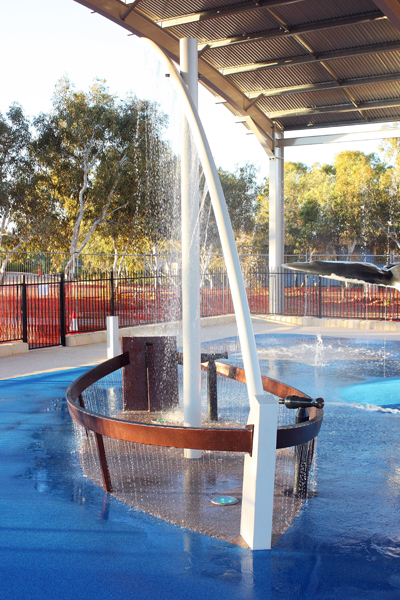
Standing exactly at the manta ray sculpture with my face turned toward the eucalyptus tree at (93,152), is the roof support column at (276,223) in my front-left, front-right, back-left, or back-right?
front-right
